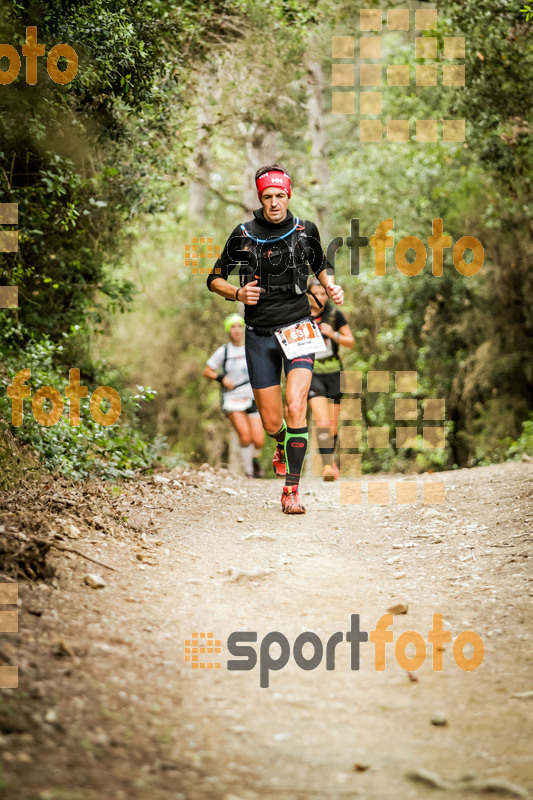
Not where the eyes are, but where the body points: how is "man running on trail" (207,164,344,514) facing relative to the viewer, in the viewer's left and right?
facing the viewer

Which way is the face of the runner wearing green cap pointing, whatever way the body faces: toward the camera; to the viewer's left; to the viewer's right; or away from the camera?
toward the camera

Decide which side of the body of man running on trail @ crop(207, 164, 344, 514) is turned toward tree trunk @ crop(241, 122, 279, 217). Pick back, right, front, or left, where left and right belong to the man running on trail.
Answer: back

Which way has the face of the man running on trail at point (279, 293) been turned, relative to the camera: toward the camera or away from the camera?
toward the camera

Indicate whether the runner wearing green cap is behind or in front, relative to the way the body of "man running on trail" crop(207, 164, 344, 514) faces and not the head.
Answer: behind
